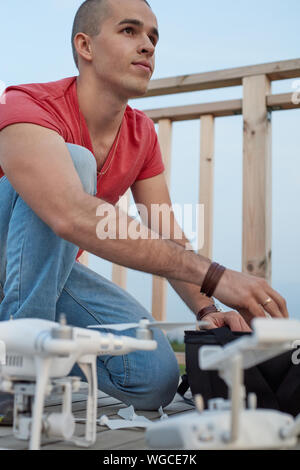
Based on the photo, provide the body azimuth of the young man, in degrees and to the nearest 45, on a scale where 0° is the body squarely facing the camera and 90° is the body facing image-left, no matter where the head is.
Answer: approximately 315°

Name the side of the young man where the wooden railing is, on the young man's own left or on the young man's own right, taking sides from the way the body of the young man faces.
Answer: on the young man's own left

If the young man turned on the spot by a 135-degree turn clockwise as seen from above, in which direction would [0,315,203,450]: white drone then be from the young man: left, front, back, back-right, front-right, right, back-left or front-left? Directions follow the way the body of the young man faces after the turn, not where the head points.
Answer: left

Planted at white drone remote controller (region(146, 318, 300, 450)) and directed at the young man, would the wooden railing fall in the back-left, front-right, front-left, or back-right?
front-right

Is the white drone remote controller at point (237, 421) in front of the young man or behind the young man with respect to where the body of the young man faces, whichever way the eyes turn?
in front

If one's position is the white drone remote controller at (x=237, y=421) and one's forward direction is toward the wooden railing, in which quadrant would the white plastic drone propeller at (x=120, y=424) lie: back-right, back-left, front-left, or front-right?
front-left

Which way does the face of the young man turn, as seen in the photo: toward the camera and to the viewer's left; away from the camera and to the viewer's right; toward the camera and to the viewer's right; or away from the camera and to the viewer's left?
toward the camera and to the viewer's right
